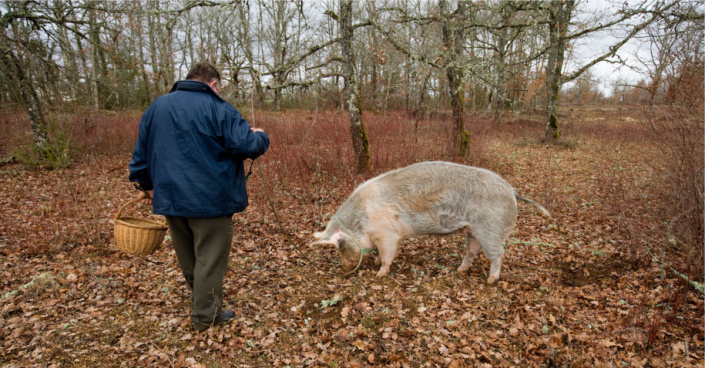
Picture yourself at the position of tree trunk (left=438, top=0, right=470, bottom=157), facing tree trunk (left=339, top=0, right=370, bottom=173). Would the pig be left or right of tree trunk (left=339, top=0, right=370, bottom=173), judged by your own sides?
left

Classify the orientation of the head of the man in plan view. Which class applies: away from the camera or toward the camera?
away from the camera

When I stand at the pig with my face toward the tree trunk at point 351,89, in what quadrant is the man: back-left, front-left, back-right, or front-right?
back-left

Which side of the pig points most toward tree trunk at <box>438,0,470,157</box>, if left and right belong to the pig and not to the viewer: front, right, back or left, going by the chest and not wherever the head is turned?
right

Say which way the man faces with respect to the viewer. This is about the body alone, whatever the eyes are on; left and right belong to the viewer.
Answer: facing away from the viewer and to the right of the viewer

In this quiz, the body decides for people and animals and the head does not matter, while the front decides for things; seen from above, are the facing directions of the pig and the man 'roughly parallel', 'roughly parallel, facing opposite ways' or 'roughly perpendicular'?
roughly perpendicular

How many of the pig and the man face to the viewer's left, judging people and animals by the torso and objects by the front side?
1

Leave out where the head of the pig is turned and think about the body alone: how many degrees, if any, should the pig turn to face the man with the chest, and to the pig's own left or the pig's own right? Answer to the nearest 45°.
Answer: approximately 45° to the pig's own left

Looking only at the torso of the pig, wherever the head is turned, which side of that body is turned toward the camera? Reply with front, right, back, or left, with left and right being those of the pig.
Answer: left
